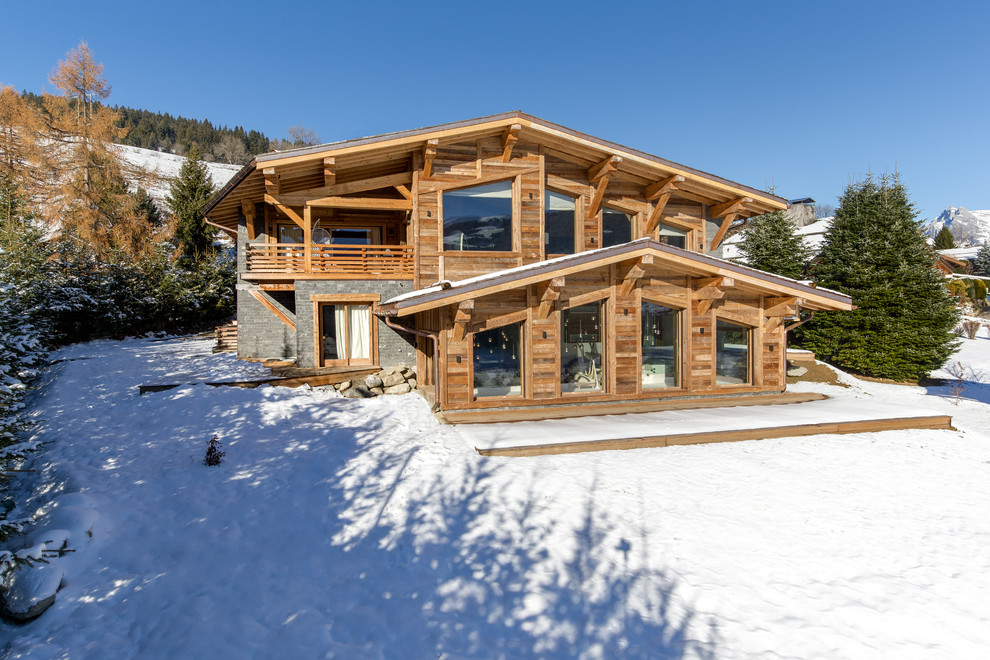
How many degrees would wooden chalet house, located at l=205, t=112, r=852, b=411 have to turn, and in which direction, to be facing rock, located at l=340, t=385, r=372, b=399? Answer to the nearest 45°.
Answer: approximately 90° to its right

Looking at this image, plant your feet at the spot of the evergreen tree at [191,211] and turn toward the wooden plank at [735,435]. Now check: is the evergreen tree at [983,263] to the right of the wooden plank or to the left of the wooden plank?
left

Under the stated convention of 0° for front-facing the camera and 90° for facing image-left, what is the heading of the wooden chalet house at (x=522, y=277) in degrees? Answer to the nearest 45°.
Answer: approximately 0°

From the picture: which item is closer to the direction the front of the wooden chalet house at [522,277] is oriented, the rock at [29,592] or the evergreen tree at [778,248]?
the rock

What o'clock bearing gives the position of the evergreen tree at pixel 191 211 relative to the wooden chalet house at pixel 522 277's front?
The evergreen tree is roughly at 4 o'clock from the wooden chalet house.

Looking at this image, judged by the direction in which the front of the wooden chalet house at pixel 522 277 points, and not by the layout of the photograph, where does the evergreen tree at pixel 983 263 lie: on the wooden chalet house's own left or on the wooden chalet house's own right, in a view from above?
on the wooden chalet house's own left

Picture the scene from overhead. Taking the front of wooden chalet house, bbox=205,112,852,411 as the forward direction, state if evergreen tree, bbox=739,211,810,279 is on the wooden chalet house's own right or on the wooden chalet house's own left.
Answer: on the wooden chalet house's own left

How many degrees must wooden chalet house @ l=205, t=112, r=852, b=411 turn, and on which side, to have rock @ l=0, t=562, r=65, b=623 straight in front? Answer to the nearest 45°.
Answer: approximately 45° to its right

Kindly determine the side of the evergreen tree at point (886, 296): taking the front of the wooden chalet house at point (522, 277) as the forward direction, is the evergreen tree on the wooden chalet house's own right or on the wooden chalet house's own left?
on the wooden chalet house's own left

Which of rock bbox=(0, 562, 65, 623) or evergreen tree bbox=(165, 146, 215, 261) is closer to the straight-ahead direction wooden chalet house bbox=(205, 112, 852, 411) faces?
the rock
